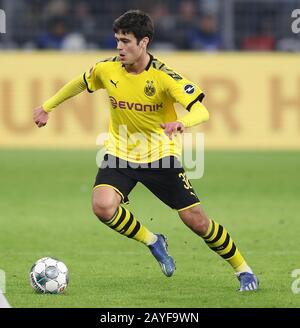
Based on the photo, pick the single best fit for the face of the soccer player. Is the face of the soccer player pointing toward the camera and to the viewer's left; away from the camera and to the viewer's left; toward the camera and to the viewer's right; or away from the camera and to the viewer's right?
toward the camera and to the viewer's left

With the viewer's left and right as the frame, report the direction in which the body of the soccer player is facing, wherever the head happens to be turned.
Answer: facing the viewer and to the left of the viewer
